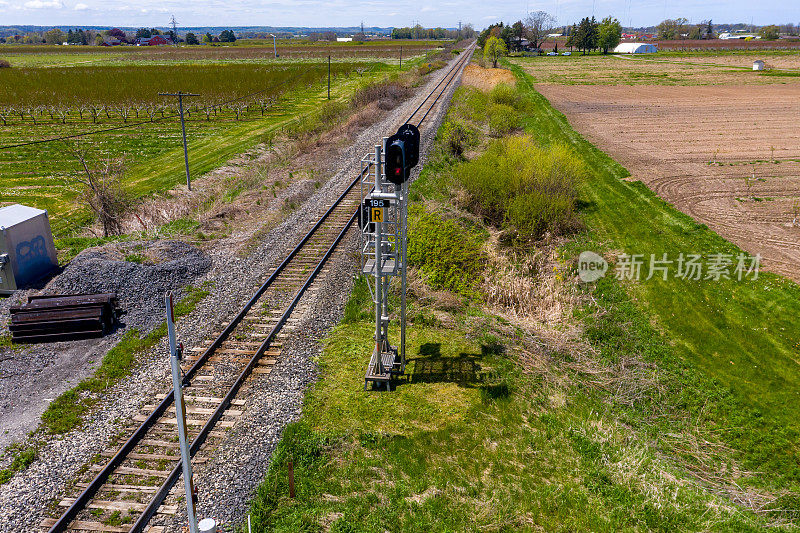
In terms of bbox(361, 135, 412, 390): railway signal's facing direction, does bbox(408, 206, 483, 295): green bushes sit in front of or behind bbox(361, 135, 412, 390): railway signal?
behind

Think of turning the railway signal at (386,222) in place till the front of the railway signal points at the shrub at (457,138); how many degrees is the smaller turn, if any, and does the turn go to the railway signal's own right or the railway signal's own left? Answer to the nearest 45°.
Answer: approximately 180°

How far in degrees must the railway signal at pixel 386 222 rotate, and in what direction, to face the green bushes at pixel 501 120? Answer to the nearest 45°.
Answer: approximately 180°

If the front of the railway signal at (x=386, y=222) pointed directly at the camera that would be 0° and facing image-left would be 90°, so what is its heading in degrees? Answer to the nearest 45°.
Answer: approximately 0°

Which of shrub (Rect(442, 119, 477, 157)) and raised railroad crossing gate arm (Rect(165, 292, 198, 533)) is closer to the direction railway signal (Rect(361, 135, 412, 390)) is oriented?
the raised railroad crossing gate arm

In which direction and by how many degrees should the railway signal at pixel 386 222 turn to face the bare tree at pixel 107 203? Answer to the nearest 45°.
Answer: approximately 135° to its right

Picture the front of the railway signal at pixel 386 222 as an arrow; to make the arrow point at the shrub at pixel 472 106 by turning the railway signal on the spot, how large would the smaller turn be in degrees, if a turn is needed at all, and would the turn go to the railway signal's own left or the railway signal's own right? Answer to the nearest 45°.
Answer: approximately 180°

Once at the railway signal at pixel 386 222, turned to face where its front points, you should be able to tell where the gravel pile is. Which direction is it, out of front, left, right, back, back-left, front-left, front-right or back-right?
back-right

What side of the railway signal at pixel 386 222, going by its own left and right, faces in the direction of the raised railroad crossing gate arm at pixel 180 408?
front

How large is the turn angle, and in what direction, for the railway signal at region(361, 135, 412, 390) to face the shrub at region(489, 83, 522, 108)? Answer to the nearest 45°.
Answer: approximately 180°

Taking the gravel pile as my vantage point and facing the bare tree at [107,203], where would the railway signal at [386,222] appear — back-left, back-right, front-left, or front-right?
back-right
